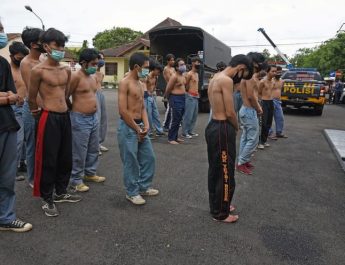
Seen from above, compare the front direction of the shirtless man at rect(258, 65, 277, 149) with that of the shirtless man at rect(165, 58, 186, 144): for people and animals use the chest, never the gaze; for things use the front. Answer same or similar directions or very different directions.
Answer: same or similar directions

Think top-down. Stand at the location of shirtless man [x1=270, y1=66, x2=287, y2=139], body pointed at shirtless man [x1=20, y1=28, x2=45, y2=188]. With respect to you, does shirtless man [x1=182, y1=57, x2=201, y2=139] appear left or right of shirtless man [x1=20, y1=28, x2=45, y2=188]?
right

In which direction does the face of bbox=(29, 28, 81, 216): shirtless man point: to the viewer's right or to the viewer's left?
to the viewer's right

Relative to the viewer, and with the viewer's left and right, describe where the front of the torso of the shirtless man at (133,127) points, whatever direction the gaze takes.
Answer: facing the viewer and to the right of the viewer

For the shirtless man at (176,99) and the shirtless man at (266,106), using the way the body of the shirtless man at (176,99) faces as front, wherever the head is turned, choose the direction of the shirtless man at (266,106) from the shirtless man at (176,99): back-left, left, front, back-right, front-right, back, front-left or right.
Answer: front-left

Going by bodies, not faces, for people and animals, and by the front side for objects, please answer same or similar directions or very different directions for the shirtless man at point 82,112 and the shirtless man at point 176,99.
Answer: same or similar directions

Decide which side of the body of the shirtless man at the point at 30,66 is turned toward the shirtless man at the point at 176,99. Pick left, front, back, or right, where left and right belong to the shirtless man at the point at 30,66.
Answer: left
